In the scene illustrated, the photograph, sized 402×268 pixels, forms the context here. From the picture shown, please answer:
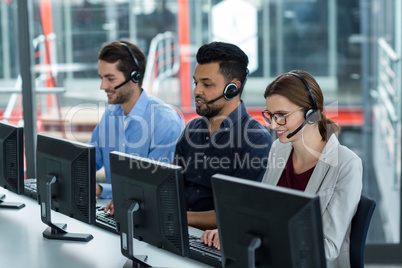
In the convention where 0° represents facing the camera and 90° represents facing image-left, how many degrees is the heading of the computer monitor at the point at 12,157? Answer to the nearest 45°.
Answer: approximately 225°

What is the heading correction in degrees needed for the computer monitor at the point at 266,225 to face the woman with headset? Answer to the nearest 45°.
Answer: approximately 45° to its left

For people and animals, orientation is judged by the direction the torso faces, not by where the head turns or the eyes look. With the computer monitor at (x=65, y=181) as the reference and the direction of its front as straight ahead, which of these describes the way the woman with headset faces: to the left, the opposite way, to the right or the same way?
the opposite way

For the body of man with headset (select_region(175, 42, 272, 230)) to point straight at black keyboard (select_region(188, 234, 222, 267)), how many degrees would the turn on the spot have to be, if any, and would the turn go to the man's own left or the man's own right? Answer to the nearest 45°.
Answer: approximately 45° to the man's own left

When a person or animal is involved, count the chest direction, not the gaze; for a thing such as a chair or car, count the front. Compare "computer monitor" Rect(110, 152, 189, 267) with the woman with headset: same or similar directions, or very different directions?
very different directions

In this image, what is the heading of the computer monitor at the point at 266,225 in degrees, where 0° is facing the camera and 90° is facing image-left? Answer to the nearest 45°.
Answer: approximately 225°

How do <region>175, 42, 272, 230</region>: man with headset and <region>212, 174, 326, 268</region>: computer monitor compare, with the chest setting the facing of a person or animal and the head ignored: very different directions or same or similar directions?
very different directions

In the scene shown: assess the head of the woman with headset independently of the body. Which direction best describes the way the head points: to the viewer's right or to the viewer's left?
to the viewer's left
